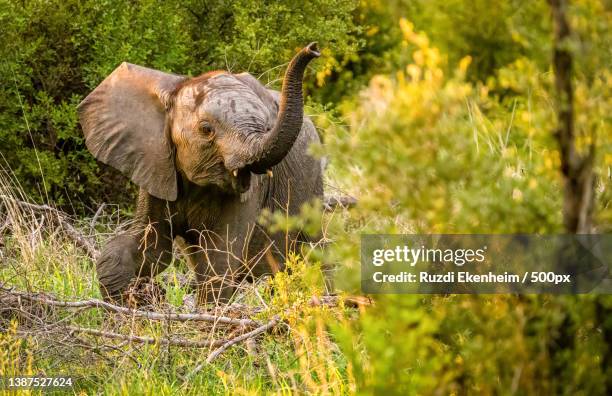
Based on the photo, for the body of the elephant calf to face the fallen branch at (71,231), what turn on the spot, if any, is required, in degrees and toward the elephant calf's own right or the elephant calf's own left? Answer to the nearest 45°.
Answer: approximately 90° to the elephant calf's own right

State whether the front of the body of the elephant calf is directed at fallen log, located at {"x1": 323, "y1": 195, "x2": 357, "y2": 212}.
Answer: no

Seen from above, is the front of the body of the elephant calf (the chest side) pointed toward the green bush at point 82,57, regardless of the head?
no

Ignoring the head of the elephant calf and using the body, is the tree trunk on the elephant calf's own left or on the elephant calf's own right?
on the elephant calf's own left

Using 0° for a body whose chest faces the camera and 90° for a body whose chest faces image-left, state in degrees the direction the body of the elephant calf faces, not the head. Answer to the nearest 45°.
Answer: approximately 45°

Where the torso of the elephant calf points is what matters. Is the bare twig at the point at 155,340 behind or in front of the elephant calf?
in front

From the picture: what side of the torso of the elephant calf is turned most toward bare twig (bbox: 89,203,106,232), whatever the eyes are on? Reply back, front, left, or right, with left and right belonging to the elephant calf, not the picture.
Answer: right
